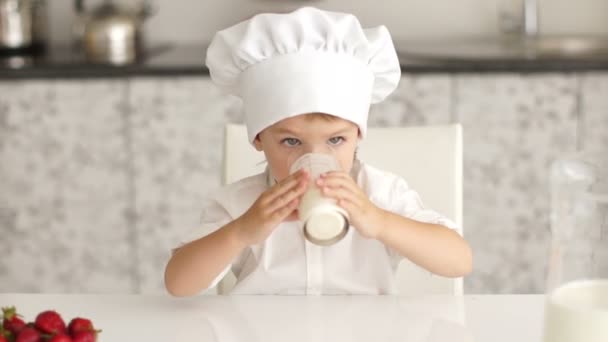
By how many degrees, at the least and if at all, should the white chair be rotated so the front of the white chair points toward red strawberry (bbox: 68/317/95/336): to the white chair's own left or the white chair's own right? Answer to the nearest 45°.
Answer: approximately 45° to the white chair's own right

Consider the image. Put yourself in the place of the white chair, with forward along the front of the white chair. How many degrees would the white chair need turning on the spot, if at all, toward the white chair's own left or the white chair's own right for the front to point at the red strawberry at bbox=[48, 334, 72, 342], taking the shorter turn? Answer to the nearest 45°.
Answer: approximately 45° to the white chair's own right

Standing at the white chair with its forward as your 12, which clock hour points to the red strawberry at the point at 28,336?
The red strawberry is roughly at 1 o'clock from the white chair.

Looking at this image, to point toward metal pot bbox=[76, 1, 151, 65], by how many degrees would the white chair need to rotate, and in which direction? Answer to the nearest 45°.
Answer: approximately 135° to its right

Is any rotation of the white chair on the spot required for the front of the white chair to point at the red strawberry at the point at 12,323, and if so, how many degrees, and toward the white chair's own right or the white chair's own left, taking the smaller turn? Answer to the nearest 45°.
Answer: approximately 45° to the white chair's own right

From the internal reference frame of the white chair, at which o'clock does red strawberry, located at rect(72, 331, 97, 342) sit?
The red strawberry is roughly at 1 o'clock from the white chair.

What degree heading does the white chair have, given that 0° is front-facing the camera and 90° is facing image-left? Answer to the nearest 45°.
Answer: approximately 0°

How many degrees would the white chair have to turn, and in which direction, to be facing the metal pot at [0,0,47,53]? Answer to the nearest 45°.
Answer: approximately 135° to its right

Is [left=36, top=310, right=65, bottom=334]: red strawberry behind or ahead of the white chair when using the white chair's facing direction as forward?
ahead
